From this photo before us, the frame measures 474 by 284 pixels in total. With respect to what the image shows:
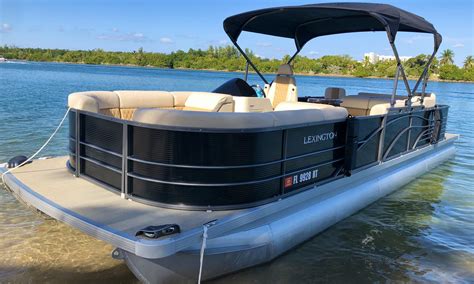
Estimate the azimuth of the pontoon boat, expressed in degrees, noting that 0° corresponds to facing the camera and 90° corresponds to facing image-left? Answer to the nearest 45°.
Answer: approximately 45°
